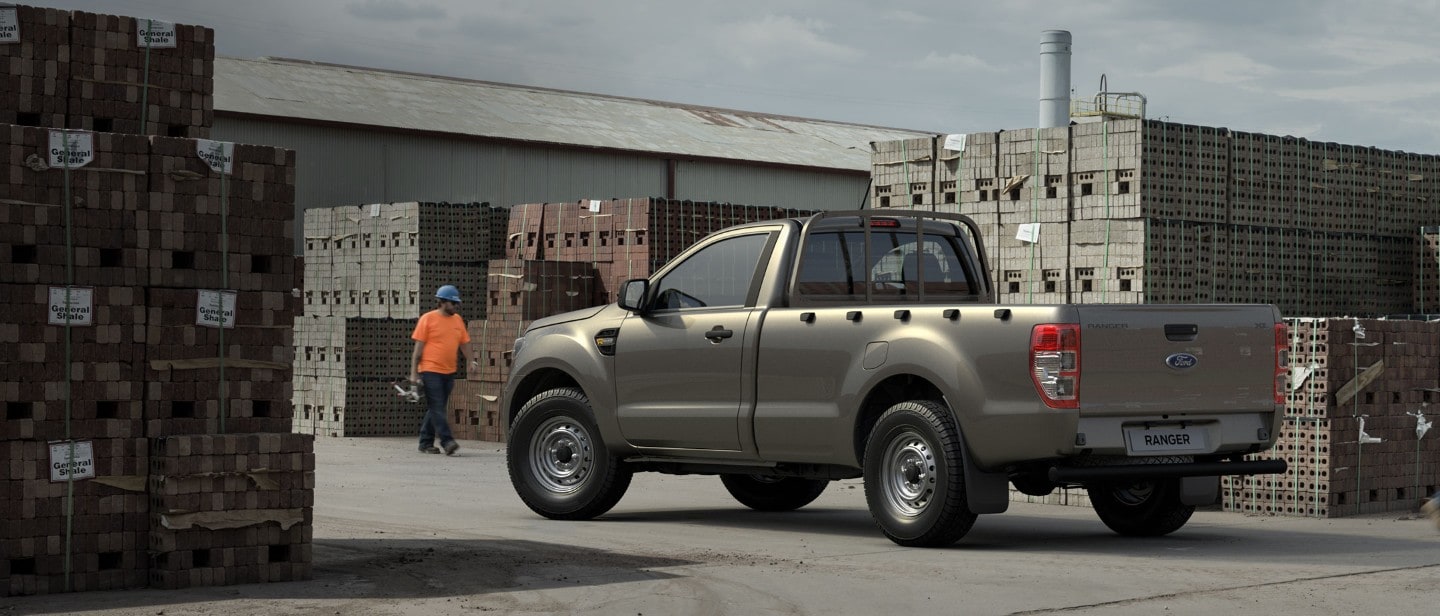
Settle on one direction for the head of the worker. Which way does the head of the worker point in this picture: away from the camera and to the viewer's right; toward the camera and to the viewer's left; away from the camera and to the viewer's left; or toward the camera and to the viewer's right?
toward the camera and to the viewer's right

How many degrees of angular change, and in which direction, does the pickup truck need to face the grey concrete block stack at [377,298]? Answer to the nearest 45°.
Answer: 0° — it already faces it

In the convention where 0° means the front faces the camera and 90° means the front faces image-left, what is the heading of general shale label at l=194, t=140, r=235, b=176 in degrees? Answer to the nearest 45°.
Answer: approximately 0°

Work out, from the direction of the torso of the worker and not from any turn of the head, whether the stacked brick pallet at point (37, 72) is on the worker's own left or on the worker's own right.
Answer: on the worker's own right

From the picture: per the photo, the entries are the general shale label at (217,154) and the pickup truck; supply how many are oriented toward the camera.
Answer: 1

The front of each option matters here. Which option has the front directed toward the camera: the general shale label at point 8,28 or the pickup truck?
the general shale label

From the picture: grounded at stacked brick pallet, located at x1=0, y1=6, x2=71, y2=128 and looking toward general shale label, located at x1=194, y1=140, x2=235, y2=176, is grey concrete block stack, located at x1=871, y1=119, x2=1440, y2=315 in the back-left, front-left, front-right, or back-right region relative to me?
front-left

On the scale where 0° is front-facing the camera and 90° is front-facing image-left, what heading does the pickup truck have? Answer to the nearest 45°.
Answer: approximately 135°

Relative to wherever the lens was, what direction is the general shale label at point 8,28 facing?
facing the viewer

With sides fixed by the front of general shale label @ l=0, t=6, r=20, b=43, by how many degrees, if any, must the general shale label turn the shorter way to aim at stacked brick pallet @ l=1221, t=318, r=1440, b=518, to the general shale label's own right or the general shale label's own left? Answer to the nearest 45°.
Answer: approximately 90° to the general shale label's own left

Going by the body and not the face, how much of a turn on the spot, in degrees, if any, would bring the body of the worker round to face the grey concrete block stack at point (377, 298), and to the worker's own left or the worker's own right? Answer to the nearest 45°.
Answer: approximately 135° to the worker's own left

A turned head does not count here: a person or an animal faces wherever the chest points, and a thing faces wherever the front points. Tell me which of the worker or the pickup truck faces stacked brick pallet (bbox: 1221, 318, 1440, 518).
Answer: the worker

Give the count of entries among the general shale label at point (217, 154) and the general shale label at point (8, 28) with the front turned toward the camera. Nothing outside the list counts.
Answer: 2

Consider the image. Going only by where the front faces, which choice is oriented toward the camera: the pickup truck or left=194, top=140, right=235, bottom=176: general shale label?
the general shale label
